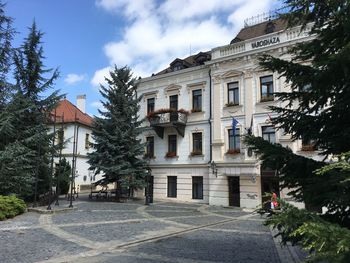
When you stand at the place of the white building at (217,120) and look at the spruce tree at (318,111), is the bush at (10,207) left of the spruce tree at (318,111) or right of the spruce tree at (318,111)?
right

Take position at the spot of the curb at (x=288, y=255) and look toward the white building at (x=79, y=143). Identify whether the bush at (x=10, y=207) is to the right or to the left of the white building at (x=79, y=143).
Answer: left

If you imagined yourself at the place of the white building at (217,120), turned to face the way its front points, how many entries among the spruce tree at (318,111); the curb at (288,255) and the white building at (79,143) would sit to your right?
1

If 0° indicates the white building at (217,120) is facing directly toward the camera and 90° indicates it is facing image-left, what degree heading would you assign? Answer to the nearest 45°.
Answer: approximately 45°

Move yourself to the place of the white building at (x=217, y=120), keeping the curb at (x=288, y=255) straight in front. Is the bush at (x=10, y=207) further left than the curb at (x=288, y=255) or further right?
right

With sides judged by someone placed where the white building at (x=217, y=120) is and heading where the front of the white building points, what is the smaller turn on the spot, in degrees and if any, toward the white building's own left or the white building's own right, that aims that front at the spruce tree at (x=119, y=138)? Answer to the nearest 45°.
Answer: approximately 45° to the white building's own right

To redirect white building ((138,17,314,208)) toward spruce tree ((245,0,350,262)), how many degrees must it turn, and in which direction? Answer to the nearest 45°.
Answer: approximately 45° to its left

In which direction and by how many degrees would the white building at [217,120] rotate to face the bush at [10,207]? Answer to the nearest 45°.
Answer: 0° — it already faces it

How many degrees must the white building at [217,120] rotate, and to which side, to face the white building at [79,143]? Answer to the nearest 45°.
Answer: approximately 90° to its right

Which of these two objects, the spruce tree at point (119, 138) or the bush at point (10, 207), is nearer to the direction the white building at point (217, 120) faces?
the bush
